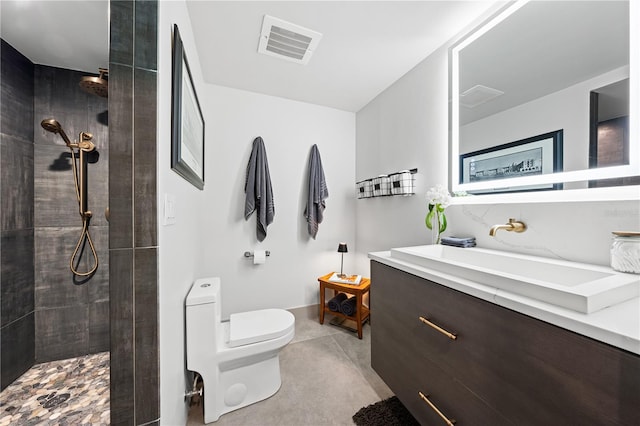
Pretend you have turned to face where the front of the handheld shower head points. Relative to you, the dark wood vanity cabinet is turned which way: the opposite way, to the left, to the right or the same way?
to the right

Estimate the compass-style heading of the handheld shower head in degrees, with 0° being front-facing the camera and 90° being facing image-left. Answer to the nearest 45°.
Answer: approximately 45°

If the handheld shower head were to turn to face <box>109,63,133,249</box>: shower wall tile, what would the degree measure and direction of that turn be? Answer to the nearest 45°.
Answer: approximately 45° to its left

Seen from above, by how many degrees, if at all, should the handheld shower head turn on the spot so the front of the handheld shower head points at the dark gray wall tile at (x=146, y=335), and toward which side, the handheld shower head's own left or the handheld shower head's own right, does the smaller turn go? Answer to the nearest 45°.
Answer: approximately 45° to the handheld shower head's own left

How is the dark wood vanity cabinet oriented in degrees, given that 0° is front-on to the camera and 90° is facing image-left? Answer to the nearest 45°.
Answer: approximately 45°

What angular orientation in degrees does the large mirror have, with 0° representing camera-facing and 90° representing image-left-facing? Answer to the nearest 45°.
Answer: approximately 45°
